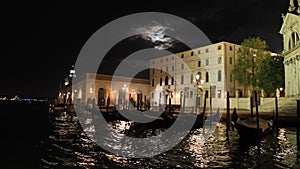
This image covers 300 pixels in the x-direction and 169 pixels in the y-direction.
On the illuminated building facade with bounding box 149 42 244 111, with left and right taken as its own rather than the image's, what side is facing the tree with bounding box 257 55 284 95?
left

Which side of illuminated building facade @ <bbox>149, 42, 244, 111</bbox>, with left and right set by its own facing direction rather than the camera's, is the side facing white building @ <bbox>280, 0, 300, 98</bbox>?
left

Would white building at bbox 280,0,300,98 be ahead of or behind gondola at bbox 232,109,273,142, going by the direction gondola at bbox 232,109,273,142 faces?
behind

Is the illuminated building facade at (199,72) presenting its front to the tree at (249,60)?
no

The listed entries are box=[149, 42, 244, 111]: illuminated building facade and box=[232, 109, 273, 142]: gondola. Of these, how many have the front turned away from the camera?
0

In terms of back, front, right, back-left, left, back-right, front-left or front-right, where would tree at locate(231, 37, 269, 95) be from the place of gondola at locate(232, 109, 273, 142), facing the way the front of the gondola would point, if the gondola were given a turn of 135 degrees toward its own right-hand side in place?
front

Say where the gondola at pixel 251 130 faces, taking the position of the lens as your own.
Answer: facing the viewer and to the left of the viewer

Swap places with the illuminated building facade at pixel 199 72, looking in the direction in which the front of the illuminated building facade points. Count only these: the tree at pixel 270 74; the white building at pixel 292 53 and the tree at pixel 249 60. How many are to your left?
3
